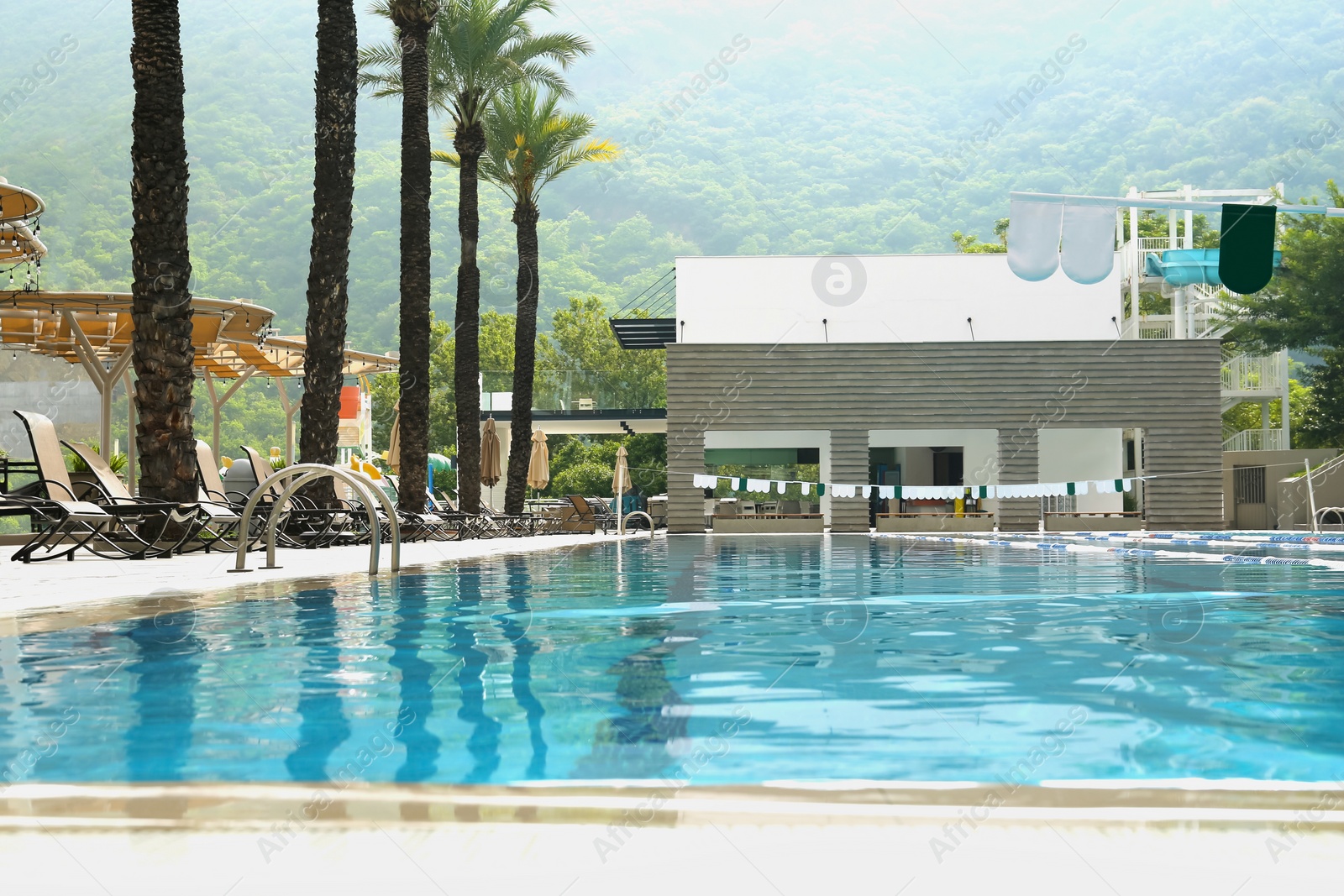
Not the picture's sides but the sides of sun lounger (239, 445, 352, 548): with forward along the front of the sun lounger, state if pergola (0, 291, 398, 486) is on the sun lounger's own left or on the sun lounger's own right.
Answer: on the sun lounger's own left

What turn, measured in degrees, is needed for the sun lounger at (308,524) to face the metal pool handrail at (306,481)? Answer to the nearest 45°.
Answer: approximately 90° to its right

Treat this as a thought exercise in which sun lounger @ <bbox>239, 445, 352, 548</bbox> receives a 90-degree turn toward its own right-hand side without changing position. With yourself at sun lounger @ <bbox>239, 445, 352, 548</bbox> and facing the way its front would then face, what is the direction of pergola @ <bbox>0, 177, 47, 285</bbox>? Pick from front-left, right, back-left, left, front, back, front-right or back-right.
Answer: back-right

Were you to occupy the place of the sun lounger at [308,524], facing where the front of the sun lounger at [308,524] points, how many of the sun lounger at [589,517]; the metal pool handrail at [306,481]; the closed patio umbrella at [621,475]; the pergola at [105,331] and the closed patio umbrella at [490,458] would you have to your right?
1

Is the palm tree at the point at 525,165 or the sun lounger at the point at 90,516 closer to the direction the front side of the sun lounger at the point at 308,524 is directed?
the palm tree

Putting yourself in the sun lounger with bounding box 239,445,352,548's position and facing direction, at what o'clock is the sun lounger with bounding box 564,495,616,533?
the sun lounger with bounding box 564,495,616,533 is roughly at 10 o'clock from the sun lounger with bounding box 239,445,352,548.

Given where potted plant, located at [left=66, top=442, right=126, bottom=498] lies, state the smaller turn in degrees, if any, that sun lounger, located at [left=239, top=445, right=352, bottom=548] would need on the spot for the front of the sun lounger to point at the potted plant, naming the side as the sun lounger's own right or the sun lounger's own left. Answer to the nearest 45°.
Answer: approximately 135° to the sun lounger's own left

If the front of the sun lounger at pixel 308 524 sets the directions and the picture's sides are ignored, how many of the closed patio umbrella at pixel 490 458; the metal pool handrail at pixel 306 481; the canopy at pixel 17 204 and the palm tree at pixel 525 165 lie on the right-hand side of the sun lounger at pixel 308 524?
1

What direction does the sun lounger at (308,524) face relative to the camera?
to the viewer's right

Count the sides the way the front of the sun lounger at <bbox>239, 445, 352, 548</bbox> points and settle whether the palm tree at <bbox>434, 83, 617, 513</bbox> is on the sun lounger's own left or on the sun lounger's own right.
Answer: on the sun lounger's own left

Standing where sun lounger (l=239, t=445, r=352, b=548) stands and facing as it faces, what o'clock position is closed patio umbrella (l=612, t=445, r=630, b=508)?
The closed patio umbrella is roughly at 10 o'clock from the sun lounger.

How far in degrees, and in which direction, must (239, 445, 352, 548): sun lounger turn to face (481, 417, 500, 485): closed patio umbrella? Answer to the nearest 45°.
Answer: approximately 90° to its left
